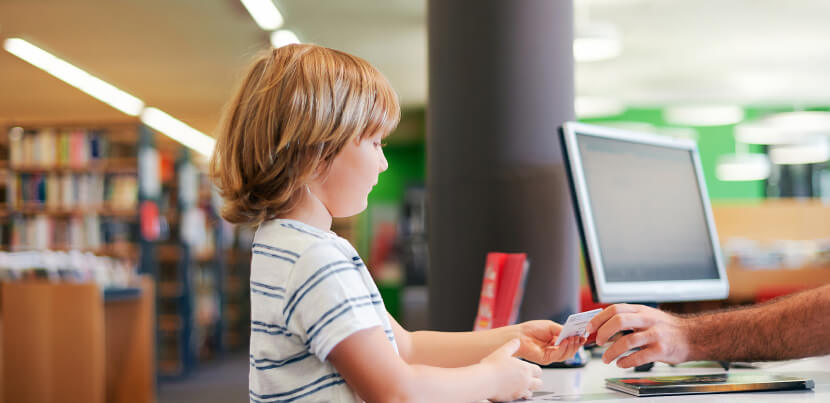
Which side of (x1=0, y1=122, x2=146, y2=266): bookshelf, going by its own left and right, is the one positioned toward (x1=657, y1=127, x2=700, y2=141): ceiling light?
left

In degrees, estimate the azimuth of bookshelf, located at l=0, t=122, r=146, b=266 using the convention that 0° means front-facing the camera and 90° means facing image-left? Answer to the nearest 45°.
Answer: approximately 0°

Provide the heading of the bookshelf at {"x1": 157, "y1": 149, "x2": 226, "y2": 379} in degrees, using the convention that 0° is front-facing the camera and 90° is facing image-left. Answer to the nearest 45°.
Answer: approximately 315°

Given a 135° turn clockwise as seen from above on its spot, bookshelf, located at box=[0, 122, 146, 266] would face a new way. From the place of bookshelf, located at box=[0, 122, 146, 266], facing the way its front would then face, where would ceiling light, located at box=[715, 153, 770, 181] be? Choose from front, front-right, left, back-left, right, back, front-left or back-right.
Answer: back-right
